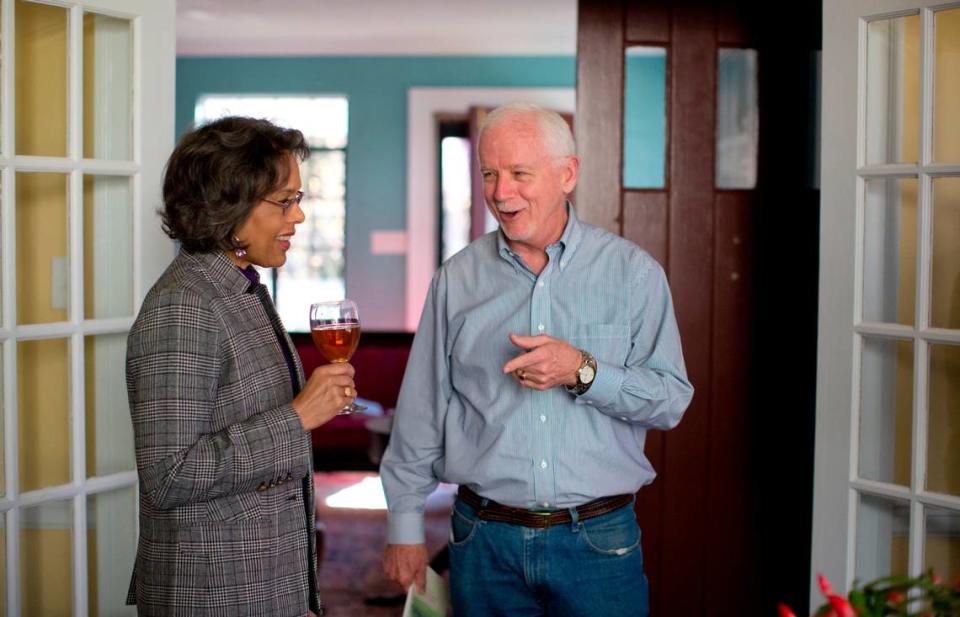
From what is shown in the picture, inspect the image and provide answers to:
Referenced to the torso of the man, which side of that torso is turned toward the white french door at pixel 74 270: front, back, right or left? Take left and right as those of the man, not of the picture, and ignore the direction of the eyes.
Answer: right

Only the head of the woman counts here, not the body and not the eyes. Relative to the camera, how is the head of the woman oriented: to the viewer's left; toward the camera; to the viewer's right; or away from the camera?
to the viewer's right

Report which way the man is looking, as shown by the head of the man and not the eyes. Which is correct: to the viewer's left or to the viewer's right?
to the viewer's left

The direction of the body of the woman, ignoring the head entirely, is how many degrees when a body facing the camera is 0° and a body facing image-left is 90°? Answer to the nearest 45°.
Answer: approximately 270°

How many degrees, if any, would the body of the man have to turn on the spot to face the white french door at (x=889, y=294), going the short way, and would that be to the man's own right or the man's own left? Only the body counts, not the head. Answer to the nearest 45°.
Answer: approximately 135° to the man's own left

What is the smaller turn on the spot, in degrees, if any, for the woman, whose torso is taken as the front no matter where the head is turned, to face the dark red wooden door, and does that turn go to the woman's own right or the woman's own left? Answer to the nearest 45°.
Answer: approximately 45° to the woman's own left

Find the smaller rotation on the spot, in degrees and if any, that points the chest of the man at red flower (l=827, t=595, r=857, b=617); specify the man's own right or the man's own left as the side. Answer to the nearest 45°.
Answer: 0° — they already face it

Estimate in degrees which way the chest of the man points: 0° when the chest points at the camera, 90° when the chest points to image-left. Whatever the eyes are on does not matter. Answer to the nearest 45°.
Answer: approximately 0°

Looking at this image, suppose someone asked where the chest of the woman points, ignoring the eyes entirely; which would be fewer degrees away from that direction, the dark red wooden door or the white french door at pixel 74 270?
the dark red wooden door

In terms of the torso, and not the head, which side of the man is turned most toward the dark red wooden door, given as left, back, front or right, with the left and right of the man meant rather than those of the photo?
back

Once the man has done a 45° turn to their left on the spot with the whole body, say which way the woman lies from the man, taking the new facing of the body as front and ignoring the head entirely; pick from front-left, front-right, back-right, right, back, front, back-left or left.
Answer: right
